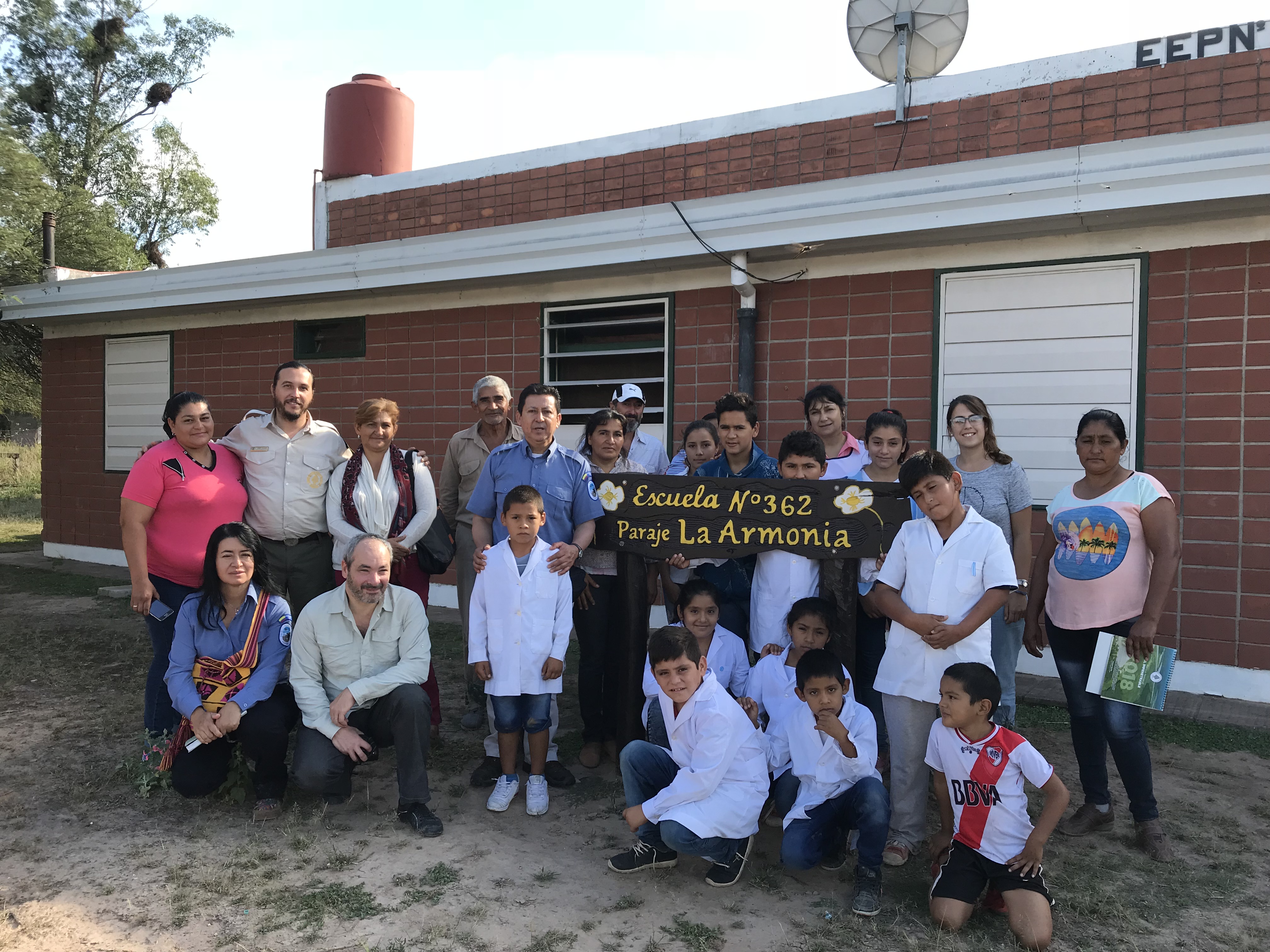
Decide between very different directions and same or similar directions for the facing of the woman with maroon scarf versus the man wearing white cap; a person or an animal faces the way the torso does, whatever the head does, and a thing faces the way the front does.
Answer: same or similar directions

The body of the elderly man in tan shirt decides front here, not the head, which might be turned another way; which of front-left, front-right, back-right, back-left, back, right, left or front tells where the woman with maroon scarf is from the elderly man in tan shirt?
front-right

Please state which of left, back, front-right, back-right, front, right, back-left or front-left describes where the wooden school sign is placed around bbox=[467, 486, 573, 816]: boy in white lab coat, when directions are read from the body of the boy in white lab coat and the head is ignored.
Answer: left

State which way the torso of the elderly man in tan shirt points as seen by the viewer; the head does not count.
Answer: toward the camera

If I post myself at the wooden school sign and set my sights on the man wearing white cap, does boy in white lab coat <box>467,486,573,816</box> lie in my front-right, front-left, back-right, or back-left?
front-left

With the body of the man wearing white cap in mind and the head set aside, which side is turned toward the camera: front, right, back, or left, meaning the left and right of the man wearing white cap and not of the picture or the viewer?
front

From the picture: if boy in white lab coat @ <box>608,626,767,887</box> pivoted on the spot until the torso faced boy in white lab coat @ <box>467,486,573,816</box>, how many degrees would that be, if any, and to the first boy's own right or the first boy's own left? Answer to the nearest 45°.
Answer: approximately 90° to the first boy's own right

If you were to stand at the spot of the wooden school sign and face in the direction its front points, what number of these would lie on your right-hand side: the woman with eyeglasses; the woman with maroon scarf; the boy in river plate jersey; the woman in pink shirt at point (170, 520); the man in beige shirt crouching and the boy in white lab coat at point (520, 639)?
4

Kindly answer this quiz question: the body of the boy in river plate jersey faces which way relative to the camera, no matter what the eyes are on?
toward the camera

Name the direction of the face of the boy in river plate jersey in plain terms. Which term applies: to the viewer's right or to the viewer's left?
to the viewer's left

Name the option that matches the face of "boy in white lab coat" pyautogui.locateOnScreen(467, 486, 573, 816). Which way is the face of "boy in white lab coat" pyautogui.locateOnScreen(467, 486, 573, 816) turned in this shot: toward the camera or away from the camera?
toward the camera

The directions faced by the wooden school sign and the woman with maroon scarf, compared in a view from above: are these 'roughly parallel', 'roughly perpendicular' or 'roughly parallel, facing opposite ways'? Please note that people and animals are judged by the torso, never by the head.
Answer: roughly parallel
